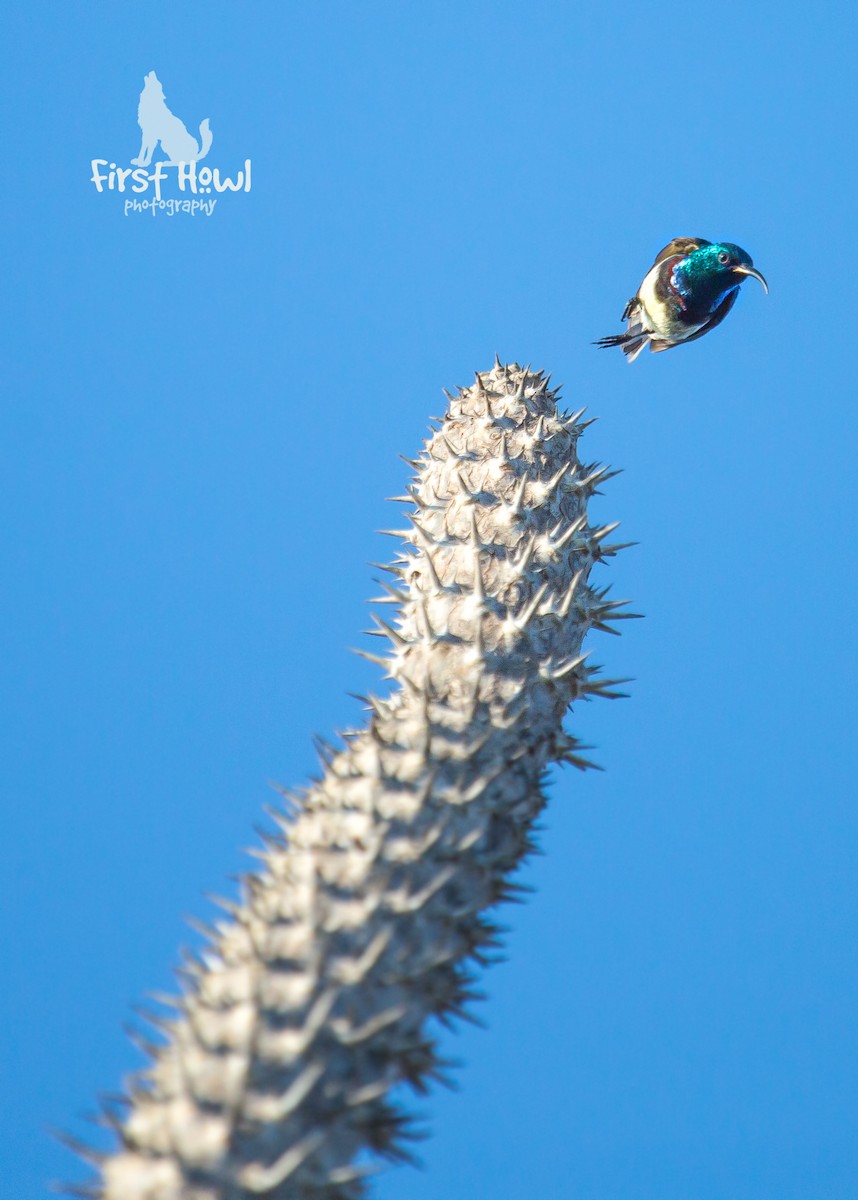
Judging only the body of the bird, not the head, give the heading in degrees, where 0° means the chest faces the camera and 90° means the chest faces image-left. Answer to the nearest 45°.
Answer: approximately 315°
